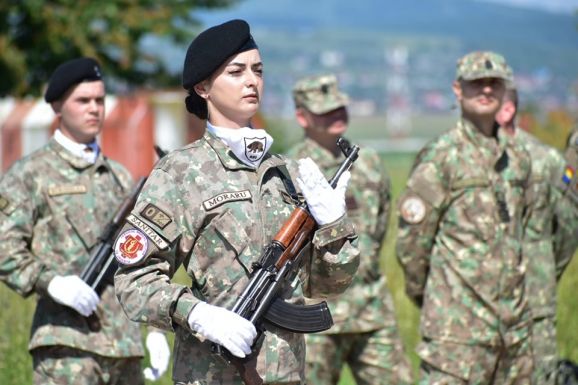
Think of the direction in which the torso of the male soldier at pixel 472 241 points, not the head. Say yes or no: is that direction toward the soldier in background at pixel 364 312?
no

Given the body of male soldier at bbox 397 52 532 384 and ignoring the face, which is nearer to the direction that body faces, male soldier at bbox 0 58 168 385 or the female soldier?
the female soldier

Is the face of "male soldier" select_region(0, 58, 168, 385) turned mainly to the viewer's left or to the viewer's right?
to the viewer's right

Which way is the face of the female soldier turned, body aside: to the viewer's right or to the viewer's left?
to the viewer's right

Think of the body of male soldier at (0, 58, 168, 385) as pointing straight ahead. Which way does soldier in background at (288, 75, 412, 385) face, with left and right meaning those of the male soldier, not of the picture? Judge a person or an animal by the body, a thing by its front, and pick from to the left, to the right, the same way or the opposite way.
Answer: the same way

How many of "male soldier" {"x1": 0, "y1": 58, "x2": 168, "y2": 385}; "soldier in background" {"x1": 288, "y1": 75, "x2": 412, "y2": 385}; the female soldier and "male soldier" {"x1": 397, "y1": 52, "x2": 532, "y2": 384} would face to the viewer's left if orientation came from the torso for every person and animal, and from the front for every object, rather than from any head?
0

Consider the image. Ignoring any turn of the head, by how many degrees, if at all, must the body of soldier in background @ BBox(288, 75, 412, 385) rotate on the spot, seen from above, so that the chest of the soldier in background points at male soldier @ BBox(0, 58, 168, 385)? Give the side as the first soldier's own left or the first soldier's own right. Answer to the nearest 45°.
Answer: approximately 90° to the first soldier's own right

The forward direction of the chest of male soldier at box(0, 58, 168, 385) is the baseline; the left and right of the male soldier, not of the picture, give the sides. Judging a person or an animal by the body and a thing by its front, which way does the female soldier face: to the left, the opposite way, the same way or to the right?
the same way

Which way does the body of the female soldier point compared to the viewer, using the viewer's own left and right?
facing the viewer and to the right of the viewer

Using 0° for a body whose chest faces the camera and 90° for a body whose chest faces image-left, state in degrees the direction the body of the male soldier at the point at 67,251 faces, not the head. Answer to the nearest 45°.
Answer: approximately 315°

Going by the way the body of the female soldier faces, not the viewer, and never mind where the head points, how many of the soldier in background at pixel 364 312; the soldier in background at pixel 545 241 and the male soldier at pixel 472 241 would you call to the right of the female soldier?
0

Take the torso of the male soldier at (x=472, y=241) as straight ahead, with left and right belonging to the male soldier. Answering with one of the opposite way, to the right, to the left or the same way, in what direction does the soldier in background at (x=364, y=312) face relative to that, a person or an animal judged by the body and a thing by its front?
the same way

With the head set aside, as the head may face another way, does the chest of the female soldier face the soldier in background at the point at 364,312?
no

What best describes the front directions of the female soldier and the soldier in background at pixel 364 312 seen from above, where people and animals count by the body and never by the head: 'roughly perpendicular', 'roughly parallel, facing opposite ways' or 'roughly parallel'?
roughly parallel
